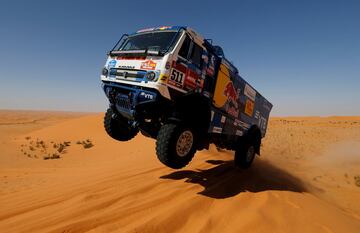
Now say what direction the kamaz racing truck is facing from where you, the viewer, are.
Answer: facing the viewer and to the left of the viewer
